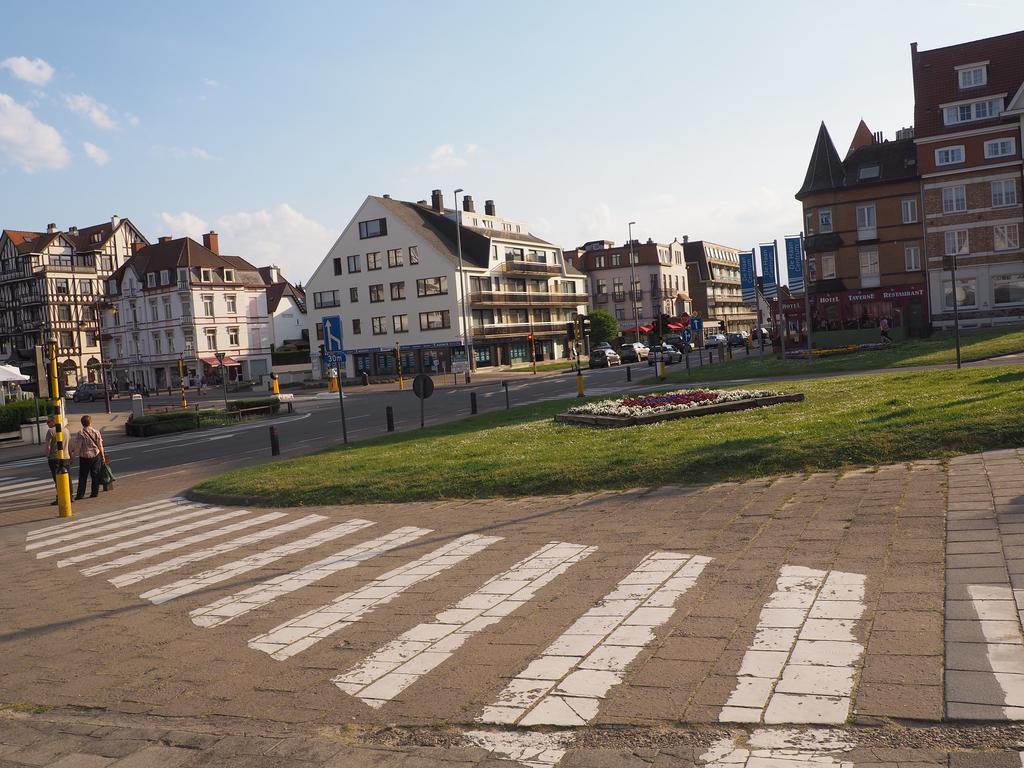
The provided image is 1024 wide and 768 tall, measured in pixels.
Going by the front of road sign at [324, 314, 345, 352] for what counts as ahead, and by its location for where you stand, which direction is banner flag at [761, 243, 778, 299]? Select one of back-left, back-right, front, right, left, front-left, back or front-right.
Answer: back-left

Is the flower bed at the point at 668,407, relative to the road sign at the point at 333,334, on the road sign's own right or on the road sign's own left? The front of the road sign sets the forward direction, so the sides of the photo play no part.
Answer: on the road sign's own left

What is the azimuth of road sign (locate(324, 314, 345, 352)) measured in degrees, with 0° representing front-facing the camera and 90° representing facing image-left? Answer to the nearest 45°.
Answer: approximately 0°

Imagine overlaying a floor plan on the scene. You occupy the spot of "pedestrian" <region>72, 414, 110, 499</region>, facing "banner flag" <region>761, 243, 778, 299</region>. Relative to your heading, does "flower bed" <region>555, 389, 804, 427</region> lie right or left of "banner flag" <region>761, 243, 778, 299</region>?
right

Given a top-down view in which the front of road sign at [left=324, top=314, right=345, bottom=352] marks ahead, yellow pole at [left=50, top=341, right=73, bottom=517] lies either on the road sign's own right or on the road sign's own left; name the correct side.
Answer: on the road sign's own right
